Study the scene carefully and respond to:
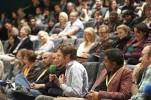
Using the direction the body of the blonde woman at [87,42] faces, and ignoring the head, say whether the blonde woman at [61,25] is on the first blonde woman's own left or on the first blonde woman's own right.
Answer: on the first blonde woman's own right

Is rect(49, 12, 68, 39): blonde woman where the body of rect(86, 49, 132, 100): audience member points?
no

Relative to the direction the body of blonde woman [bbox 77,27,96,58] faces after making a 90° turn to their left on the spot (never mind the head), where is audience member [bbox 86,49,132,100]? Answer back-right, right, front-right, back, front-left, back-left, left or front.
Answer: front-right

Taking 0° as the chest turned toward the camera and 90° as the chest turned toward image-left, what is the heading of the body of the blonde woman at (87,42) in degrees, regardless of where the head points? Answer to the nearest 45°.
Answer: approximately 45°

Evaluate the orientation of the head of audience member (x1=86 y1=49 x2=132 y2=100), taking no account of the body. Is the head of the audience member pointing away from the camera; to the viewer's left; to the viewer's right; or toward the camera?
to the viewer's left

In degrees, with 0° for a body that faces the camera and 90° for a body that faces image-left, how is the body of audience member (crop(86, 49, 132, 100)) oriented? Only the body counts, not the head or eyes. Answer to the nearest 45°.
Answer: approximately 45°
